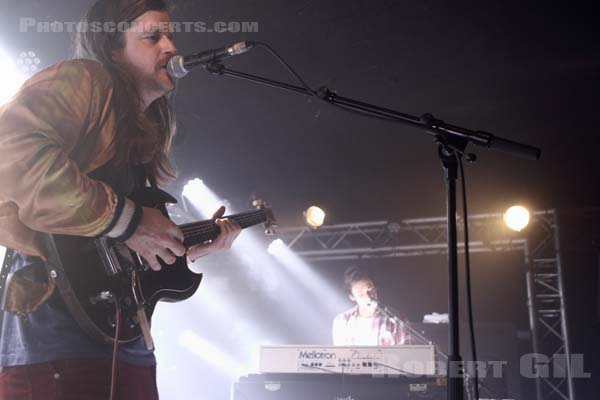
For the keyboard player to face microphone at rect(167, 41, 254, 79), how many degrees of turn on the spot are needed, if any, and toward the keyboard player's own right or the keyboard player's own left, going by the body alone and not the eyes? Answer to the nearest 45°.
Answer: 0° — they already face it

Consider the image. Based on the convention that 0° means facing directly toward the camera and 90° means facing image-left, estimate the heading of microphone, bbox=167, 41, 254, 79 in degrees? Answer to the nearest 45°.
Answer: approximately 90°

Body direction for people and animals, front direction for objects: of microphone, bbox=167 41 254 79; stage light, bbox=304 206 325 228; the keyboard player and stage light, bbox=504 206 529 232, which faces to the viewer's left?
the microphone

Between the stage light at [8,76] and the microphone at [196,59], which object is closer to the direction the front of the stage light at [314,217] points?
the microphone

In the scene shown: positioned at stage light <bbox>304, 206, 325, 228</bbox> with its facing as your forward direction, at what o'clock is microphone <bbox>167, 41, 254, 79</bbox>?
The microphone is roughly at 12 o'clock from the stage light.

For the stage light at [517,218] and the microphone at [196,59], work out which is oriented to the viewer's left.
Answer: the microphone

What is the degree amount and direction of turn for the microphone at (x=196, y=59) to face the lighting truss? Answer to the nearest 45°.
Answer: approximately 135° to its right

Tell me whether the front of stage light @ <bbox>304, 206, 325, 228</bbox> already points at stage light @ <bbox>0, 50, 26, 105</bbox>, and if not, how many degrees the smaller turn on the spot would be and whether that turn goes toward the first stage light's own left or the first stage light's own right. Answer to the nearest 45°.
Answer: approximately 45° to the first stage light's own right

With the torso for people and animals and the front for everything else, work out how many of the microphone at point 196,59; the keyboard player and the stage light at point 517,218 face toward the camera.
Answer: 2
